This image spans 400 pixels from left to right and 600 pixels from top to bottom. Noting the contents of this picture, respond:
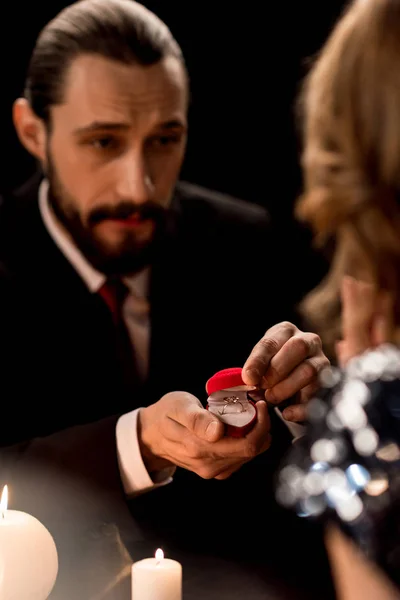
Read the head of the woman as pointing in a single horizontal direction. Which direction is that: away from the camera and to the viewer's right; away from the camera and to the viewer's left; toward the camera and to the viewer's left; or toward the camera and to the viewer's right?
away from the camera and to the viewer's left

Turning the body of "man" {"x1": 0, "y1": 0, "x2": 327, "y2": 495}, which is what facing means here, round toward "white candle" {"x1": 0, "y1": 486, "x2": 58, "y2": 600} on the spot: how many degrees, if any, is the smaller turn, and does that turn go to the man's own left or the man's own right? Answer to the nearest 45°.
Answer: approximately 45° to the man's own right

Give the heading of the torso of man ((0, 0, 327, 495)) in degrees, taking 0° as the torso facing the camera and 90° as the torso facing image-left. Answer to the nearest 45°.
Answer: approximately 315°

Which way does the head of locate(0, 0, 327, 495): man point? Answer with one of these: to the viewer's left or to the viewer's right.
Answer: to the viewer's right

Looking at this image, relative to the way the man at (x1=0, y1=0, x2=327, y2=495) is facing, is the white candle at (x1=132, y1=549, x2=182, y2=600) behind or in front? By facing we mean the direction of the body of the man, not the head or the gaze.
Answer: in front
